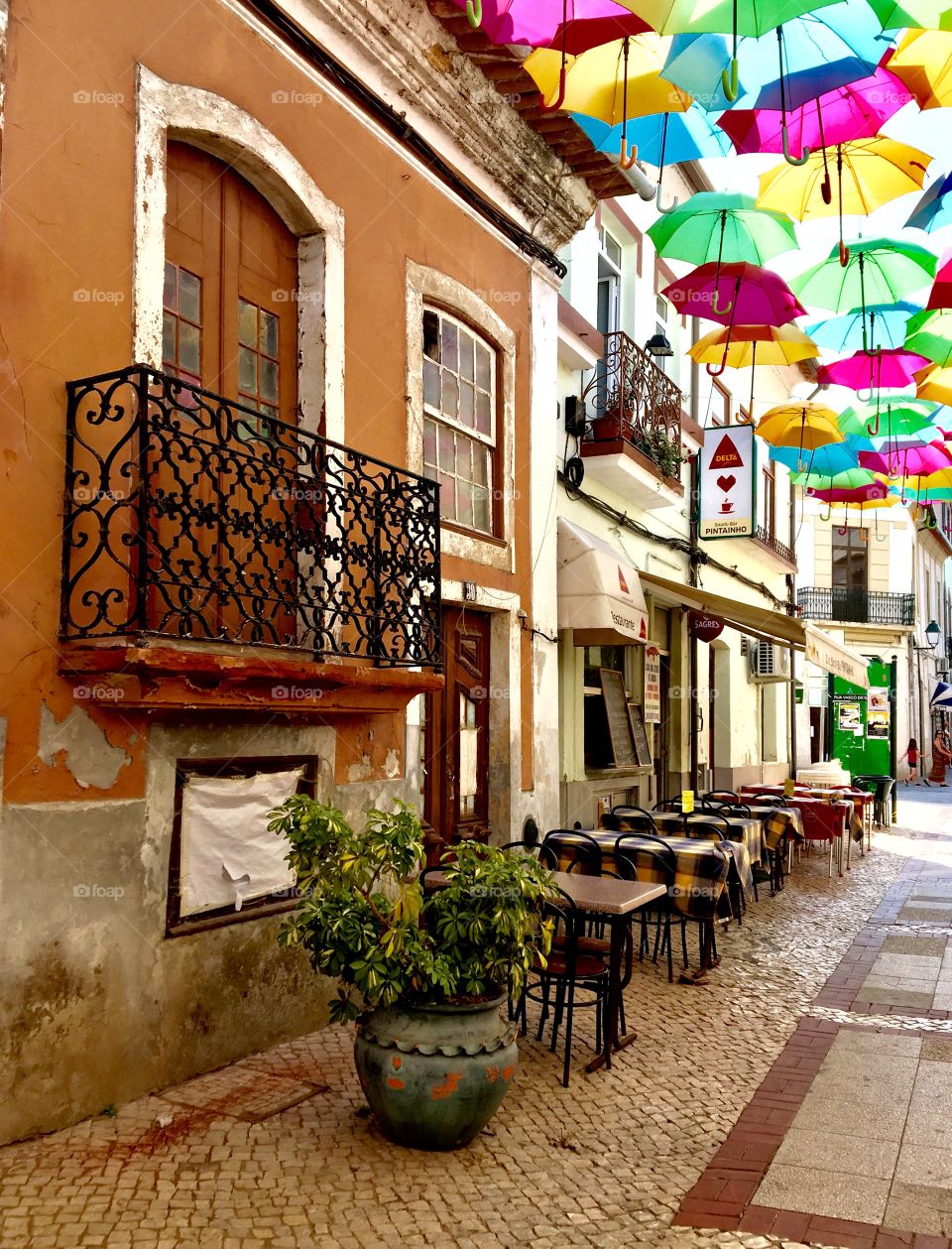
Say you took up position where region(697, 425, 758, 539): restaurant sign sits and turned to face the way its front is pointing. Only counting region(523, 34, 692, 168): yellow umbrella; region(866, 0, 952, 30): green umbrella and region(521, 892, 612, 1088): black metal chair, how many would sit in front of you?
3

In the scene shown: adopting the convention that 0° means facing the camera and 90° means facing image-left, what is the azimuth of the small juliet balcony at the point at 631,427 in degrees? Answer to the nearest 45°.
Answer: approximately 315°

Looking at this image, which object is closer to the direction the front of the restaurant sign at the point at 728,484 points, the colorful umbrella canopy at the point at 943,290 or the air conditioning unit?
the colorful umbrella canopy

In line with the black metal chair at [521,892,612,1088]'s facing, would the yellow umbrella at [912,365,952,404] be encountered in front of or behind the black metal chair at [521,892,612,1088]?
in front

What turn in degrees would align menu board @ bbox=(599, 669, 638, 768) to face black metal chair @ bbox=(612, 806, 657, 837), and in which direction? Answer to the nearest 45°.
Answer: approximately 45° to its right

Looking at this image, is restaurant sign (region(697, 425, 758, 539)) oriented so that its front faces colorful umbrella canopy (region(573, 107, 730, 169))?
yes

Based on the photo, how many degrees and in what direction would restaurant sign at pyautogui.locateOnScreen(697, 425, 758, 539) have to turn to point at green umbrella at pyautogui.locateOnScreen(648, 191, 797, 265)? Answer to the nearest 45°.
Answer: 0° — it already faces it

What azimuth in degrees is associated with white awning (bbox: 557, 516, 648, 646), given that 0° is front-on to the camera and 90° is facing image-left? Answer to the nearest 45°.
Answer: approximately 315°

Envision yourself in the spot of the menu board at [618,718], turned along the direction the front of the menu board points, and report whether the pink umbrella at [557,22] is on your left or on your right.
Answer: on your right

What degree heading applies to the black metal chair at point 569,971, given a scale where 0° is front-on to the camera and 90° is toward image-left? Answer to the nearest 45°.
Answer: approximately 225°

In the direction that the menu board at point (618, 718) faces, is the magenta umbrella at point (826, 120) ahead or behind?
ahead

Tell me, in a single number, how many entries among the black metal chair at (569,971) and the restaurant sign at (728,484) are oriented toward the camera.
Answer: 1
